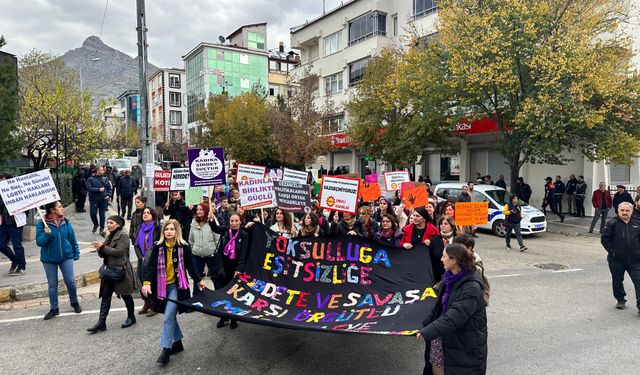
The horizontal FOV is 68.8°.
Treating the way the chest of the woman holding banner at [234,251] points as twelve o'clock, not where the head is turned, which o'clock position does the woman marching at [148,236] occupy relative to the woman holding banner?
The woman marching is roughly at 4 o'clock from the woman holding banner.

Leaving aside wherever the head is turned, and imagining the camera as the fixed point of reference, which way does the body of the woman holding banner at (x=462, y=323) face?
to the viewer's left

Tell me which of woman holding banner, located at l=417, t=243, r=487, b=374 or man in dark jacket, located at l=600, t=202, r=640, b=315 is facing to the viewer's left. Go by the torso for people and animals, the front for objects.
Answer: the woman holding banner

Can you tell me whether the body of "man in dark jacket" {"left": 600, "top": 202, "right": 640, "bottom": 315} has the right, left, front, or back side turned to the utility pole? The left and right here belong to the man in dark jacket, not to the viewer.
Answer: right

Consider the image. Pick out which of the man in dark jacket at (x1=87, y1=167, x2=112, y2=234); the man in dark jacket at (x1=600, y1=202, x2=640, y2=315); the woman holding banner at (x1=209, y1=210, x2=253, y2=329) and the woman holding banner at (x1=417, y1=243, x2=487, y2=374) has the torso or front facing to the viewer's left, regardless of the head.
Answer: the woman holding banner at (x1=417, y1=243, x2=487, y2=374)

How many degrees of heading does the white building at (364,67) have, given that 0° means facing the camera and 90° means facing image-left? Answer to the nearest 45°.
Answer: approximately 45°

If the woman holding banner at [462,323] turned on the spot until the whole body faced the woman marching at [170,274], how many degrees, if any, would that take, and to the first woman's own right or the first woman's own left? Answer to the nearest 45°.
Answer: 0° — they already face them

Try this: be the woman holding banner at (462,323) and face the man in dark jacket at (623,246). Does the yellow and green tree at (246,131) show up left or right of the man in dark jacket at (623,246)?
left
